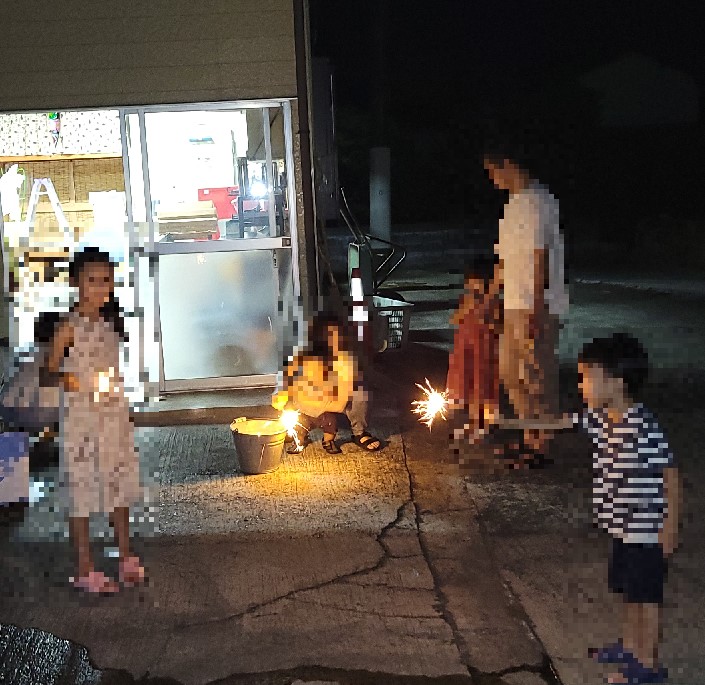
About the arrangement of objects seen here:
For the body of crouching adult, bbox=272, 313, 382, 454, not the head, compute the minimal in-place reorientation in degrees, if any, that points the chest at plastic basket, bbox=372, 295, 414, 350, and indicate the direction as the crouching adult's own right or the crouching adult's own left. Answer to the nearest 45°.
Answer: approximately 180°

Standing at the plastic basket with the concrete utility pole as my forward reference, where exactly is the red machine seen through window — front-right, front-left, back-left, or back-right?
back-left

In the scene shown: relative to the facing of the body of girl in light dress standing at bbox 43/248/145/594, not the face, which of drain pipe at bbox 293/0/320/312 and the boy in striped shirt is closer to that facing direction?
the boy in striped shirt

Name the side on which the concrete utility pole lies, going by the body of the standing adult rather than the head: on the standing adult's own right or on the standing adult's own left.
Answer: on the standing adult's own right

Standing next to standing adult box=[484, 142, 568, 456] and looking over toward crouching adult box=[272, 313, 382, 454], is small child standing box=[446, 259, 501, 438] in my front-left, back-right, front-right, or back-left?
front-right

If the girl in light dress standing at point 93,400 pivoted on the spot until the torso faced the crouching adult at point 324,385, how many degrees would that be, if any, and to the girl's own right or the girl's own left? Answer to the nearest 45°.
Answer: approximately 90° to the girl's own left

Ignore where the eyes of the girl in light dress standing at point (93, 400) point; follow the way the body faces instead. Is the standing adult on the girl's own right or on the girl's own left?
on the girl's own left

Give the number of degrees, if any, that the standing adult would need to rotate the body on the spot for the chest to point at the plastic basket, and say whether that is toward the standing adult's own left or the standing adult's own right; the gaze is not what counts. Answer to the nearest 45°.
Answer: approximately 90° to the standing adult's own right

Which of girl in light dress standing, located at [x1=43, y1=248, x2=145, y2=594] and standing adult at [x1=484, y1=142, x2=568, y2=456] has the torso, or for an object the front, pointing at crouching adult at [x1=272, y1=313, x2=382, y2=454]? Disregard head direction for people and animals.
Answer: the standing adult

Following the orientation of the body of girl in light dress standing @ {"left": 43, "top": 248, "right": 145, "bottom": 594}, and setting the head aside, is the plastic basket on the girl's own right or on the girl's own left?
on the girl's own left

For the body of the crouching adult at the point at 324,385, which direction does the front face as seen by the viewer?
toward the camera

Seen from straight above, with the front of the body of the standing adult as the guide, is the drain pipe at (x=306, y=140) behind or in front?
in front

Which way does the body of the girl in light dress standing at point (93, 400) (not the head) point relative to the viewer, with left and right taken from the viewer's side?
facing the viewer and to the right of the viewer

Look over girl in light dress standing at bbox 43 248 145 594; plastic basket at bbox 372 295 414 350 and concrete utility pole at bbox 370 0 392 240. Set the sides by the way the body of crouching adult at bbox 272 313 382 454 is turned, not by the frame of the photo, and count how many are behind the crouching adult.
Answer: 2

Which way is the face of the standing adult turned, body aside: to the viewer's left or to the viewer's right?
to the viewer's left

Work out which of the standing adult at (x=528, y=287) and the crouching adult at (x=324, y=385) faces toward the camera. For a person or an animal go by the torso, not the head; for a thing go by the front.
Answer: the crouching adult

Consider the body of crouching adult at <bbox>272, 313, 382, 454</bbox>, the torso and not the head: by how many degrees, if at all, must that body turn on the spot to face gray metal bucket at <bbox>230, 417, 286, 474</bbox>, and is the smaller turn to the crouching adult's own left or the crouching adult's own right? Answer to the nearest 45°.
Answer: approximately 45° to the crouching adult's own right

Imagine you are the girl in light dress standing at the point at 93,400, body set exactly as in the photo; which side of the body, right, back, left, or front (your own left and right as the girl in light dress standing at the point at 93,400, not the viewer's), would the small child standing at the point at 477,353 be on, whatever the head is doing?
left

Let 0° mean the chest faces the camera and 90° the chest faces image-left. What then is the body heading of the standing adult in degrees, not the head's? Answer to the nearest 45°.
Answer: approximately 90°
